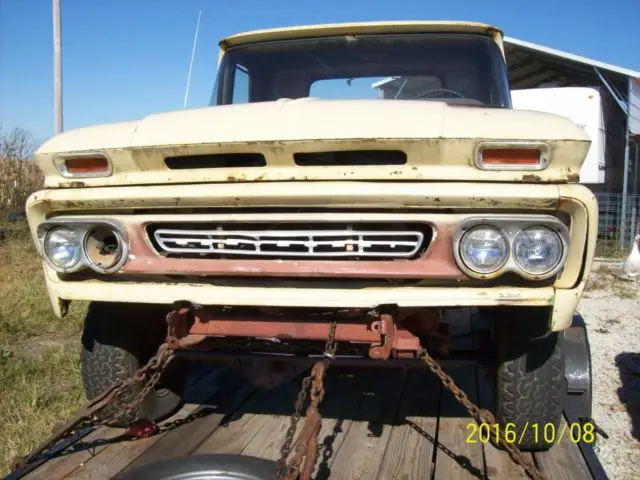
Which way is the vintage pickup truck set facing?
toward the camera
